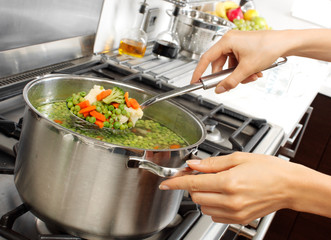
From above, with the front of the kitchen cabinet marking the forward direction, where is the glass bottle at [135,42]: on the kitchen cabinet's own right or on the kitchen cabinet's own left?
on the kitchen cabinet's own right

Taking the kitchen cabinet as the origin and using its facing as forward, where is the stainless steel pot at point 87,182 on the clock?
The stainless steel pot is roughly at 2 o'clock from the kitchen cabinet.

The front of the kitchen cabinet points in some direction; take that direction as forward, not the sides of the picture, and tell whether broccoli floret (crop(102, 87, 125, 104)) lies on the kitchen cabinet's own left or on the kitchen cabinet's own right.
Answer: on the kitchen cabinet's own right

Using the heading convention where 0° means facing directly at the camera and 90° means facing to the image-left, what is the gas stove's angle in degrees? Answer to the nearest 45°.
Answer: approximately 315°

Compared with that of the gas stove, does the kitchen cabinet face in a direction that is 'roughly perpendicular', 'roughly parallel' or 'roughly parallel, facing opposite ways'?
roughly parallel

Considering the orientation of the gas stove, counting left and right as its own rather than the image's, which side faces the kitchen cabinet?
left

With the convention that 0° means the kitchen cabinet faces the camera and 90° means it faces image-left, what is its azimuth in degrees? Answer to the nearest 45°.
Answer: approximately 315°

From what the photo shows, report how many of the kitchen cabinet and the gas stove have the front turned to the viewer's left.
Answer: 0

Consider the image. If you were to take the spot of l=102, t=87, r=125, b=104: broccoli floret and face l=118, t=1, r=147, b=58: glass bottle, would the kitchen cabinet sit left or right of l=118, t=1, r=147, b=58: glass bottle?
right

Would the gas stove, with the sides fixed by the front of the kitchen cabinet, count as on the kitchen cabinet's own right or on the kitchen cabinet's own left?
on the kitchen cabinet's own right
